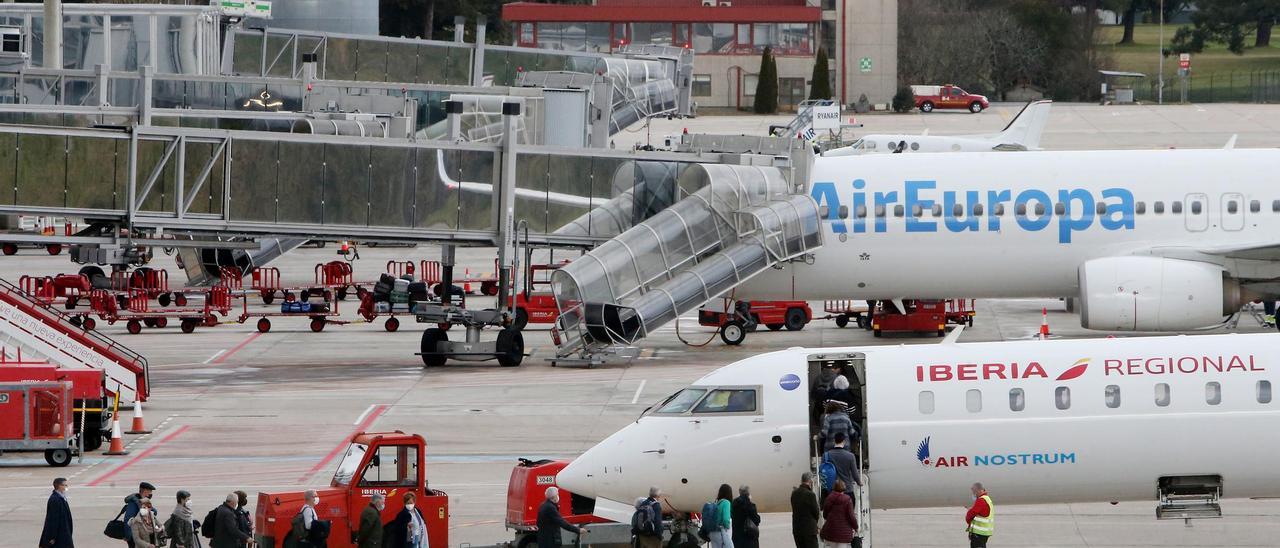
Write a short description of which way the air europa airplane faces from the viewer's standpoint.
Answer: facing to the left of the viewer

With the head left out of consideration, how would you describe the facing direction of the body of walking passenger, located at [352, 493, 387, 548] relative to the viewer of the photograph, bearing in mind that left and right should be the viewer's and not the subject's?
facing to the right of the viewer

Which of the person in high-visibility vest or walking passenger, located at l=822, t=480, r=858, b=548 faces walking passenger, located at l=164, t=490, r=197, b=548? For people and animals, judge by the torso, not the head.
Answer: the person in high-visibility vest

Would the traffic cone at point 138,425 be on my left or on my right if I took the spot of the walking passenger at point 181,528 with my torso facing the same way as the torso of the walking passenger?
on my left

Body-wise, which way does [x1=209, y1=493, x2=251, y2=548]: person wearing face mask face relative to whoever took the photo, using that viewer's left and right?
facing to the right of the viewer

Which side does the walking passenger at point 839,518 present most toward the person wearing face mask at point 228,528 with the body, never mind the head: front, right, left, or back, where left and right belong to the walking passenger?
left

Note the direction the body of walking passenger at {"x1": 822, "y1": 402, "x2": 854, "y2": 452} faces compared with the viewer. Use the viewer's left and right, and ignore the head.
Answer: facing away from the viewer

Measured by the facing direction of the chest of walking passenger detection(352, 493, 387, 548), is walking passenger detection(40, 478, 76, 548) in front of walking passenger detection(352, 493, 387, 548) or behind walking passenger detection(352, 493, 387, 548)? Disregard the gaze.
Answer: behind

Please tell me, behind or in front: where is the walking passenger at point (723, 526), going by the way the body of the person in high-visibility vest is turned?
in front

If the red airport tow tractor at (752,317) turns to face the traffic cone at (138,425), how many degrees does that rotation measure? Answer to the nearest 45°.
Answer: approximately 45° to its left

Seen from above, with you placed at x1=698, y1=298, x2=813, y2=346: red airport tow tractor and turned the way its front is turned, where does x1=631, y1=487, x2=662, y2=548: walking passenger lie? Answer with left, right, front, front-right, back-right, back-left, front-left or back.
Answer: left

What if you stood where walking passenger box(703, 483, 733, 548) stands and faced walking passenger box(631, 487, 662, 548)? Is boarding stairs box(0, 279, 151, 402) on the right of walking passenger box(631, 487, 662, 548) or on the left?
right
